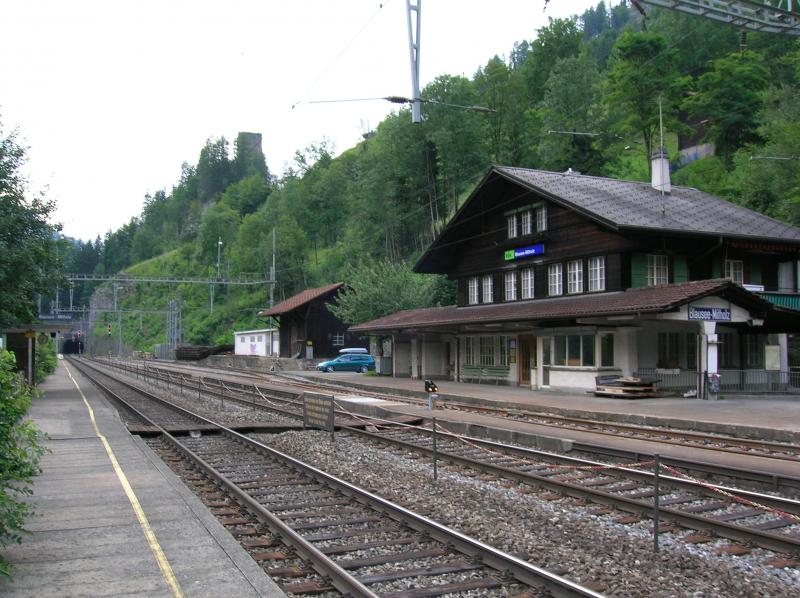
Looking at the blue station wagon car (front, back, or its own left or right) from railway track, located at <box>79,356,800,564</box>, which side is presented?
left

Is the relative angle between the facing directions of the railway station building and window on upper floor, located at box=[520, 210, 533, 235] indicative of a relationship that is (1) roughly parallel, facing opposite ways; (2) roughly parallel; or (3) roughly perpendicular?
roughly parallel

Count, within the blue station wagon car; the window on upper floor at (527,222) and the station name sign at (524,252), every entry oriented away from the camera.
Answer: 0

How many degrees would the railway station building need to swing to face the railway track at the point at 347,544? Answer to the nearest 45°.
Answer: approximately 45° to its left

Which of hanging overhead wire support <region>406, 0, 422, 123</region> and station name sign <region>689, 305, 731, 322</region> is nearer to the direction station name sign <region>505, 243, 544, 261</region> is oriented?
the hanging overhead wire support

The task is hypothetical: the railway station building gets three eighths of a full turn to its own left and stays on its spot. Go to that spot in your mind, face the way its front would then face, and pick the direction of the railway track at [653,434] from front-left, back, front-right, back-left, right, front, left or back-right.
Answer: right

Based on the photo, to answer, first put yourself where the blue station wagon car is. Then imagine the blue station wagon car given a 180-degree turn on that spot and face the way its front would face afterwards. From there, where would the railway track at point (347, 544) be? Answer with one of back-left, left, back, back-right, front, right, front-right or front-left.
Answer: right

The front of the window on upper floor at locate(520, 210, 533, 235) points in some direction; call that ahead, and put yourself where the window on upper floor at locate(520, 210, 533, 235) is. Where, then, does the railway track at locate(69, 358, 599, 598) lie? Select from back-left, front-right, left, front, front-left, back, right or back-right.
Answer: front-left

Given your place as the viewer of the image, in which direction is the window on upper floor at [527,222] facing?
facing the viewer and to the left of the viewer

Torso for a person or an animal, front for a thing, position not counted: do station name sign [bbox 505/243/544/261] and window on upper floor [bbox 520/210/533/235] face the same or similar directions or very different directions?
same or similar directions

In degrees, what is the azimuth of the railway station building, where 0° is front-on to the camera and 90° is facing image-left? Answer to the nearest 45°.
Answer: approximately 45°

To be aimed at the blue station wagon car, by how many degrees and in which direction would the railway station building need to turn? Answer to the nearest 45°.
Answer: approximately 90° to its right

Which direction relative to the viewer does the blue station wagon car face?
to the viewer's left

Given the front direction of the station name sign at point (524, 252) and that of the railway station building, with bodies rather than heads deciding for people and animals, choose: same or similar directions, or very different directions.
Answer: same or similar directions
